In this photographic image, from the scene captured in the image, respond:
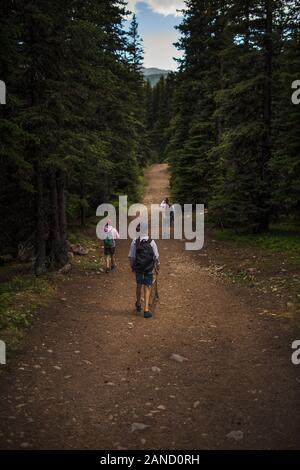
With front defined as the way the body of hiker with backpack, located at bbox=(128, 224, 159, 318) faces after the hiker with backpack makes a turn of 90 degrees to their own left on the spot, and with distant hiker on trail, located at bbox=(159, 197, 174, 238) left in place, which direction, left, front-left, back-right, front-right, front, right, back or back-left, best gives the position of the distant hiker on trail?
right

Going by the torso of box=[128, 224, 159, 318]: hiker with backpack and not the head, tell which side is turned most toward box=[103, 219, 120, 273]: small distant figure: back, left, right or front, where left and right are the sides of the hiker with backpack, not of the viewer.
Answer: front

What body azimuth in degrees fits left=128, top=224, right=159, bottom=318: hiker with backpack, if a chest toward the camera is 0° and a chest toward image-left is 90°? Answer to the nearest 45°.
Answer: approximately 180°
